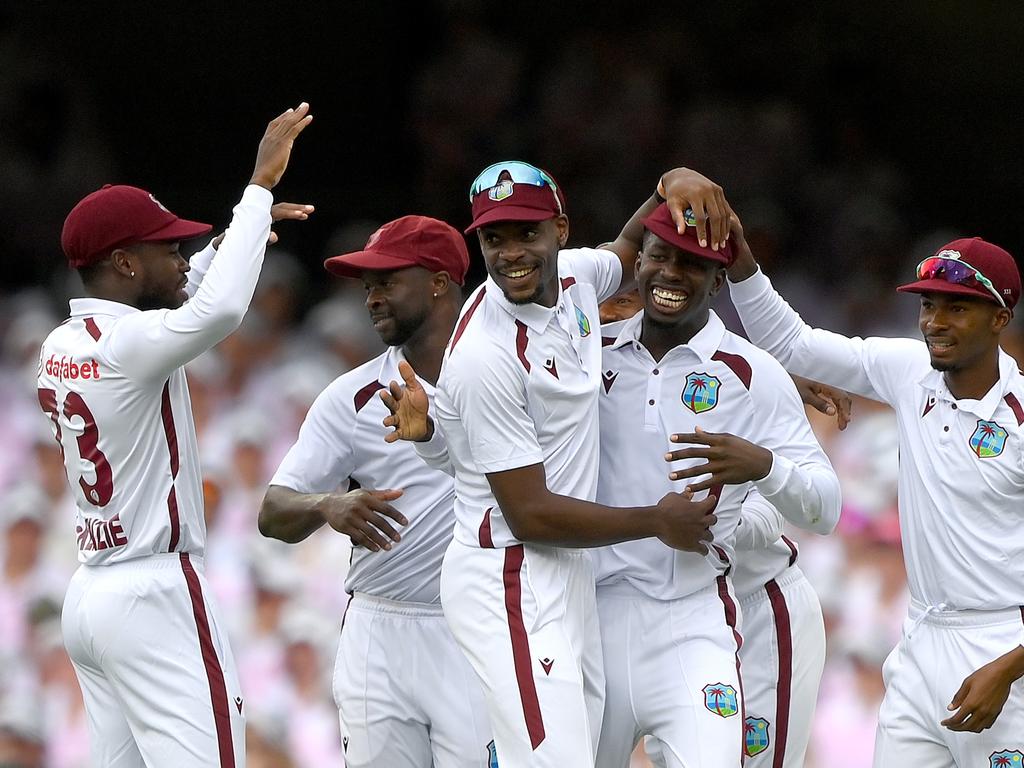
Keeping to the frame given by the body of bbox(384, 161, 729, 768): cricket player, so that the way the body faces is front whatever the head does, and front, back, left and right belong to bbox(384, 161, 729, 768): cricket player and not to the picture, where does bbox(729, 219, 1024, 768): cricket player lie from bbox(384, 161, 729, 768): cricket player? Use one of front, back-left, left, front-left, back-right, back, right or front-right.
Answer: front-left

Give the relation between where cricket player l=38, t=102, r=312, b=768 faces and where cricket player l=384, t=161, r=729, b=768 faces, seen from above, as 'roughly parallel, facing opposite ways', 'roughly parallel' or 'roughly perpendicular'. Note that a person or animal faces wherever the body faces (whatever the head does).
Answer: roughly perpendicular

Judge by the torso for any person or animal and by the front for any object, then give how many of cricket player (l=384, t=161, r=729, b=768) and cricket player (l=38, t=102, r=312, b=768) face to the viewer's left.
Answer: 0

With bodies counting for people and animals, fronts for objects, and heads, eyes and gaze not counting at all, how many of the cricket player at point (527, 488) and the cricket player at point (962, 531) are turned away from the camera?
0

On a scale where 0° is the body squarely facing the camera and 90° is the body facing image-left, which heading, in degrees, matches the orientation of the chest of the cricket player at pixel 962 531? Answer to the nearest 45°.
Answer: approximately 45°

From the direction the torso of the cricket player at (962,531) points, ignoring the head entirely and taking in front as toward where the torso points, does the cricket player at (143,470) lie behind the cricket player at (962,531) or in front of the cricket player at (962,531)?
in front

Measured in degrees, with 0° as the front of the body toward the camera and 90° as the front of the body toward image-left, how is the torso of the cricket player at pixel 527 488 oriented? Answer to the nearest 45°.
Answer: approximately 315°

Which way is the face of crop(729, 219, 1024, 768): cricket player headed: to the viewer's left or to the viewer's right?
to the viewer's left

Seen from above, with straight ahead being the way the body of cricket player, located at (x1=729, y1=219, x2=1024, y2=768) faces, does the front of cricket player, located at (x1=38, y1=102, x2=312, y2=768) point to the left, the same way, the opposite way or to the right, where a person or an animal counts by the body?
the opposite way

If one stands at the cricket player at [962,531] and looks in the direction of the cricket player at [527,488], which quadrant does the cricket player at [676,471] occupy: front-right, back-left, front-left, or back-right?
front-right

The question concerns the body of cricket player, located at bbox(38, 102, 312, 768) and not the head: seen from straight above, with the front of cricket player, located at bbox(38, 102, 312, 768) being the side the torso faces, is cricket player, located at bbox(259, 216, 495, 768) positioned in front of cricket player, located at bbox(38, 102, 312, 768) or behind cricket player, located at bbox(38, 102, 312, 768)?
in front

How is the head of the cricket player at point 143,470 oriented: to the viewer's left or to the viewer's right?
to the viewer's right

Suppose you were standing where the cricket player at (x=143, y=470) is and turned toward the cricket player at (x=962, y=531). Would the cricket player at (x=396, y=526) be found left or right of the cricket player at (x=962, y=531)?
left

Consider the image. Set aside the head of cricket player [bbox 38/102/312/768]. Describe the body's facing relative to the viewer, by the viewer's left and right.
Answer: facing away from the viewer and to the right of the viewer
